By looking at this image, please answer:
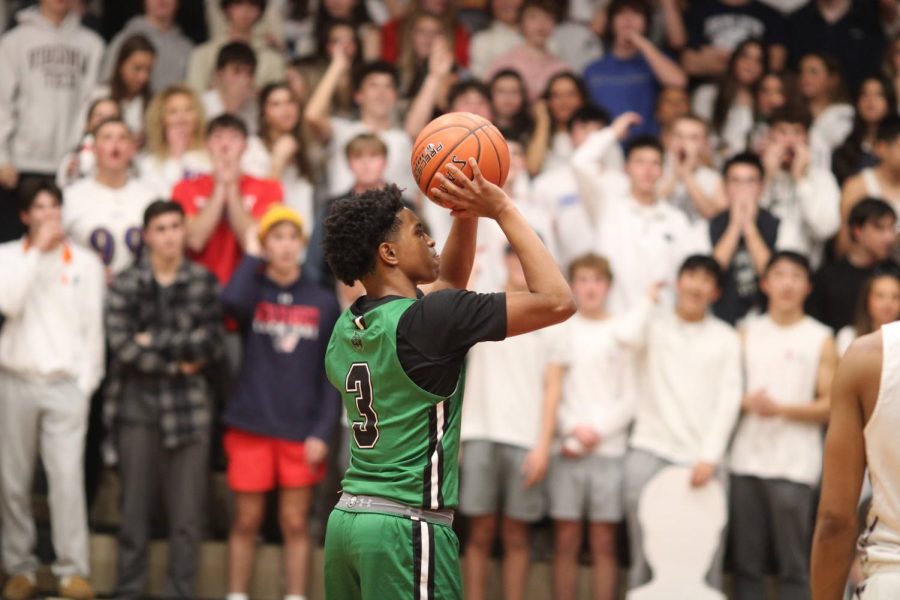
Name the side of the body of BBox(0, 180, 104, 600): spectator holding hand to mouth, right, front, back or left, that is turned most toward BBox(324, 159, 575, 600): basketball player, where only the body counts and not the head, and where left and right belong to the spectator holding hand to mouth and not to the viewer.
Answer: front

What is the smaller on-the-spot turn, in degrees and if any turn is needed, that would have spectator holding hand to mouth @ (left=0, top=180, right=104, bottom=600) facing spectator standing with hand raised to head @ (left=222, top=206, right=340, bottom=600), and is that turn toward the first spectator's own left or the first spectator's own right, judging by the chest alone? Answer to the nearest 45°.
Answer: approximately 90° to the first spectator's own left

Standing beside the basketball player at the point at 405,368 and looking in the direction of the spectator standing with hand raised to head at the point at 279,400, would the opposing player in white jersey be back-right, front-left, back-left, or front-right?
back-right

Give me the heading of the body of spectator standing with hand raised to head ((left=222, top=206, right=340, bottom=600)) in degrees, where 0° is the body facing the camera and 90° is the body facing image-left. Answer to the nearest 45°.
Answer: approximately 0°

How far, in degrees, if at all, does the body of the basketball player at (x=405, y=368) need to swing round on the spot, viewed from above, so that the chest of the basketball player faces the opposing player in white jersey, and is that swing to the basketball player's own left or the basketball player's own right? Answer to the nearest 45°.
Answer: approximately 90° to the basketball player's own right

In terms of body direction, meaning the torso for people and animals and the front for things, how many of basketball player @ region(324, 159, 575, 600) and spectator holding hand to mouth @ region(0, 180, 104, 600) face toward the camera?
1

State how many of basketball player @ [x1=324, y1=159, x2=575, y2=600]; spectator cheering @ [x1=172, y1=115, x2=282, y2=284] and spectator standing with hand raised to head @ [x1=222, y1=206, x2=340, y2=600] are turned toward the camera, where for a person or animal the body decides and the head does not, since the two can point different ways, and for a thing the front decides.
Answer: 2

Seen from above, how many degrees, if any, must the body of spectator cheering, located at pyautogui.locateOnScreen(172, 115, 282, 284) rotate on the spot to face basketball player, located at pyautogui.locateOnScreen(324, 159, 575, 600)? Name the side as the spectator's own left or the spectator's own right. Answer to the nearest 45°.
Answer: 0° — they already face them
